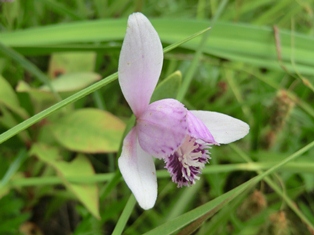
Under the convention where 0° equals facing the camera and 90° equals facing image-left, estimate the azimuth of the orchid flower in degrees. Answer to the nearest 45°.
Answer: approximately 315°
